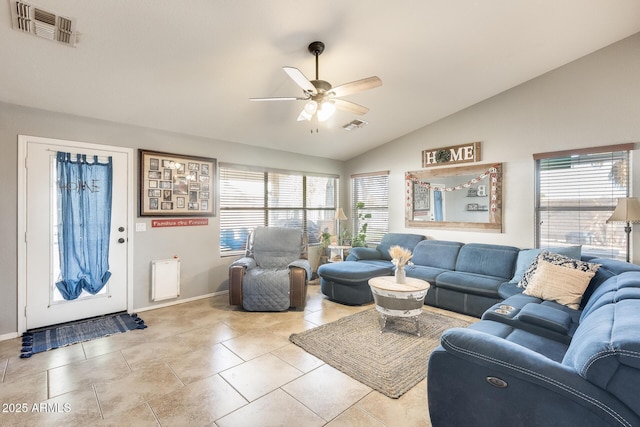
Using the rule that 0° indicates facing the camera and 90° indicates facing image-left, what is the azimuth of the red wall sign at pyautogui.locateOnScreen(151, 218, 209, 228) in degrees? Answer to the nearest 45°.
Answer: approximately 315°

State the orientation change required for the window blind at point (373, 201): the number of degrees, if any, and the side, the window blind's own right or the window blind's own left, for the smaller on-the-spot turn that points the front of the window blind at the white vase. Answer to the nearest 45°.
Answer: approximately 45° to the window blind's own left

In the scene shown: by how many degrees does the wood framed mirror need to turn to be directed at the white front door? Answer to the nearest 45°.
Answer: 0° — it already faces it

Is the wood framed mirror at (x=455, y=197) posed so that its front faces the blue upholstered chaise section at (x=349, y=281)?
yes

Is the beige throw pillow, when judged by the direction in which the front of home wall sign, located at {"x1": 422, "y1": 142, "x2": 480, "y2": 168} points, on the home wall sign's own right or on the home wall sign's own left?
on the home wall sign's own left

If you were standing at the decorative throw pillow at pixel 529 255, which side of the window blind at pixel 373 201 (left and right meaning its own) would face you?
left

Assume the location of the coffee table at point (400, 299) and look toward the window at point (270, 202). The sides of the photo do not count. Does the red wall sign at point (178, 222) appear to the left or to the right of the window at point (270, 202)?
left

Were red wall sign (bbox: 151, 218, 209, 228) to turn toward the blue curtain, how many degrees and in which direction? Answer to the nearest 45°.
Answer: approximately 135° to its right

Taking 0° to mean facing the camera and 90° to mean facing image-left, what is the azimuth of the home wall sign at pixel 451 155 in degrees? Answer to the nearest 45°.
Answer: approximately 45°

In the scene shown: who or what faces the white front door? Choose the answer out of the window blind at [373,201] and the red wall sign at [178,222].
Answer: the window blind
